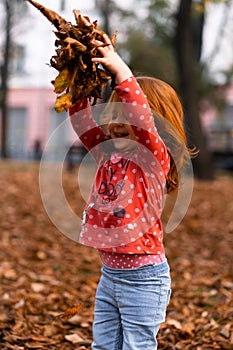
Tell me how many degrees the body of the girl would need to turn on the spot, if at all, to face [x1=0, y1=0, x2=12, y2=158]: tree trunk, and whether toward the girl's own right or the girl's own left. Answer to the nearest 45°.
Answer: approximately 135° to the girl's own right

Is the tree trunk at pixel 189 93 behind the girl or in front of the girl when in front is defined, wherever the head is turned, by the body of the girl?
behind

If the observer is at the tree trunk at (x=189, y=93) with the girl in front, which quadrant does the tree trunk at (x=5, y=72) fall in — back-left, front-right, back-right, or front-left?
back-right

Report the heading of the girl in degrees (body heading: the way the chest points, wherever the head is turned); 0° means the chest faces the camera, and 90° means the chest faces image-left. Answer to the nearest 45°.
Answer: approximately 45°
